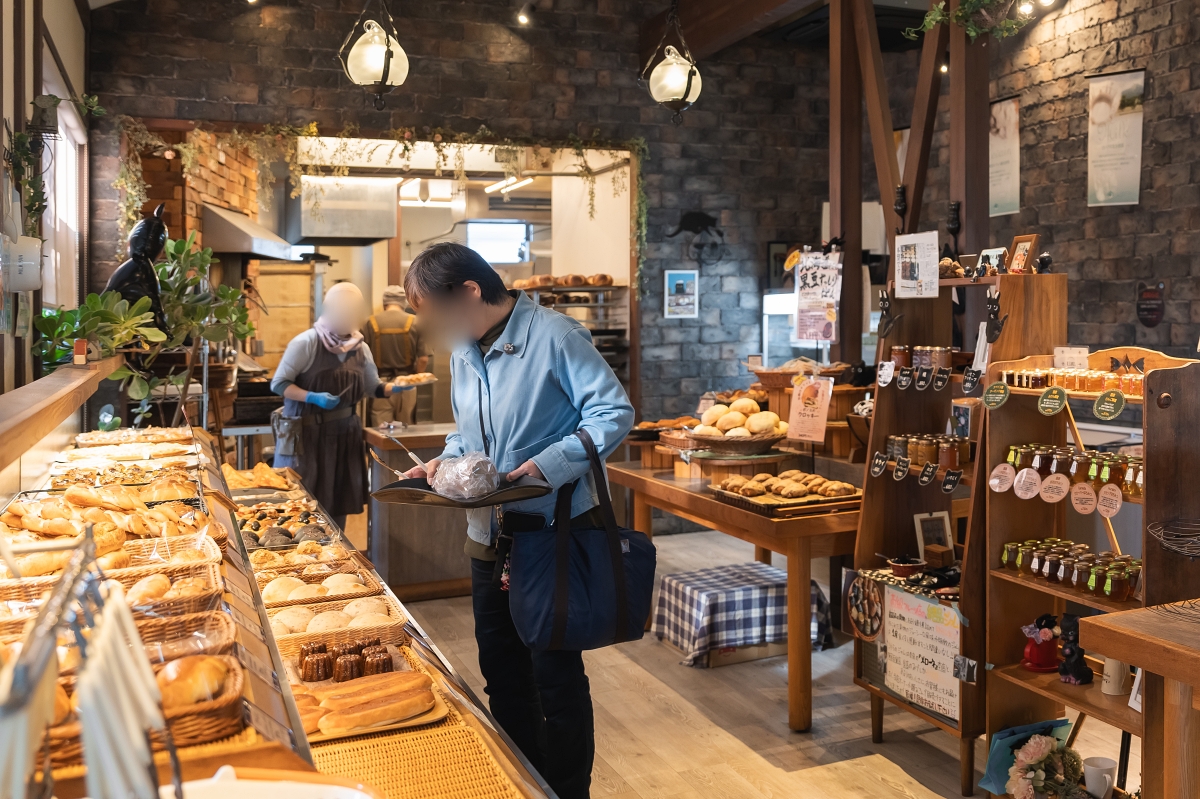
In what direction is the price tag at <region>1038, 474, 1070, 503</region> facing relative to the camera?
toward the camera

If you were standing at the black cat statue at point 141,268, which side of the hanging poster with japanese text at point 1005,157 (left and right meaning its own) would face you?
front

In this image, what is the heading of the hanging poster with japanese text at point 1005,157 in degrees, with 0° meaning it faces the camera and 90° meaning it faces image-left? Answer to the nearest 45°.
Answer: approximately 45°

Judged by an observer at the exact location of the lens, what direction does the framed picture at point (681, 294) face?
facing the viewer

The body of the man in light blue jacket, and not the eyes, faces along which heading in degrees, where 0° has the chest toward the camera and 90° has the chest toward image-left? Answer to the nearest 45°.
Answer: approximately 45°

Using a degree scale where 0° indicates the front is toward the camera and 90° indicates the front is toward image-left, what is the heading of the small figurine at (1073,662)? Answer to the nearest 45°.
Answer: approximately 45°

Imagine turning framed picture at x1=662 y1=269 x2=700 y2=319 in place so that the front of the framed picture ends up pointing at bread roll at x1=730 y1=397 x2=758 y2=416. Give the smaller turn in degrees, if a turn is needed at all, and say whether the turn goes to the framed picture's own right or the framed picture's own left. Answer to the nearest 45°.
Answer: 0° — it already faces it

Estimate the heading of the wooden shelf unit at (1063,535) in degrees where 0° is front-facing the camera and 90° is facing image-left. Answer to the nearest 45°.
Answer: approximately 45°
